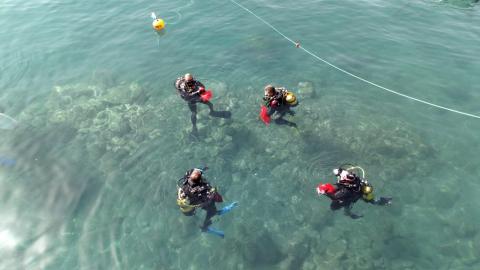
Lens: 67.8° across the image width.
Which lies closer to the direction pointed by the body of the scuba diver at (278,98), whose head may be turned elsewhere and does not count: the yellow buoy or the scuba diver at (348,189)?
the yellow buoy

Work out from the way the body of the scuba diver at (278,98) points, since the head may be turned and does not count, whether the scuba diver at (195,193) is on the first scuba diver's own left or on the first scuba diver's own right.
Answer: on the first scuba diver's own left

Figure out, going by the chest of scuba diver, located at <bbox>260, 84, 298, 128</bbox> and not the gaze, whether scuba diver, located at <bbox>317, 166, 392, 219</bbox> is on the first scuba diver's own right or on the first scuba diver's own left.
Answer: on the first scuba diver's own left

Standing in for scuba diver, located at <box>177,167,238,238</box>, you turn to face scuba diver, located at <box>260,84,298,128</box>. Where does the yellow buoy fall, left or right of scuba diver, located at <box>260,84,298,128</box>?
left

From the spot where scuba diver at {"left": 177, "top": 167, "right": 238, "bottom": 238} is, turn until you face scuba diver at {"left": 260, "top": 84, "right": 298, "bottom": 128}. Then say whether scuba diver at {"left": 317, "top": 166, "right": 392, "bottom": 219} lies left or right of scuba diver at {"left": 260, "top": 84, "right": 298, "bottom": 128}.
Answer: right

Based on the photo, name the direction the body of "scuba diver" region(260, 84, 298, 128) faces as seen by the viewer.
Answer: to the viewer's left

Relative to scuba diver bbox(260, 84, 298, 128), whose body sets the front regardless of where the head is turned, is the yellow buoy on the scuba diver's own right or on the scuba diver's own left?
on the scuba diver's own right
